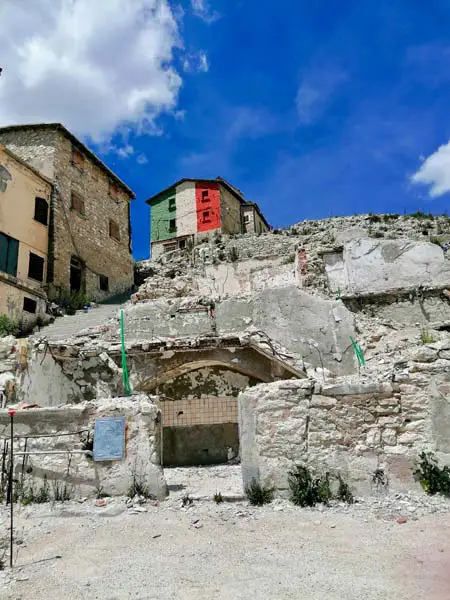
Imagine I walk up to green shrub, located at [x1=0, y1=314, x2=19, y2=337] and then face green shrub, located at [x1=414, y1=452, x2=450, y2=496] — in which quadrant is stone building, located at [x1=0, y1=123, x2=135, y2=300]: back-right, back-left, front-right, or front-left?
back-left

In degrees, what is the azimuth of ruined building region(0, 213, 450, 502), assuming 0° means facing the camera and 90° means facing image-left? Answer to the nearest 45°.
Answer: approximately 0°

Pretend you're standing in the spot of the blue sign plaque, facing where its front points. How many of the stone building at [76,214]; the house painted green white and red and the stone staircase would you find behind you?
3

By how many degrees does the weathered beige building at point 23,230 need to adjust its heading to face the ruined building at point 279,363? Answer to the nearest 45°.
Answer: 0° — it already faces it

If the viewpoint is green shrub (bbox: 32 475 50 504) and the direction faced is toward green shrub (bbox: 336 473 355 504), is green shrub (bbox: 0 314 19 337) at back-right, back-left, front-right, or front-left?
back-left

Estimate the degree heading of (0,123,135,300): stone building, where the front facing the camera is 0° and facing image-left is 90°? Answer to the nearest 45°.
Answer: approximately 315°
